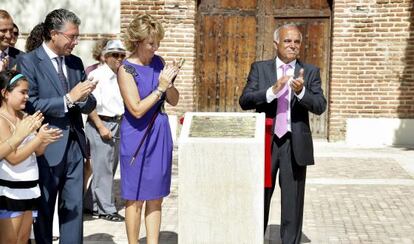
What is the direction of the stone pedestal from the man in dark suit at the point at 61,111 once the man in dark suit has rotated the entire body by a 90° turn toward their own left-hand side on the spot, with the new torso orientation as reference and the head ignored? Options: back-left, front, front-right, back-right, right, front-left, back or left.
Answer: front-right

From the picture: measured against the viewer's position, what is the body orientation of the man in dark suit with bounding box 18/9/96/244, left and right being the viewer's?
facing the viewer and to the right of the viewer

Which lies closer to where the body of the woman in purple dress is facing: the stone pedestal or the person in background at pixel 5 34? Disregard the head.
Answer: the stone pedestal

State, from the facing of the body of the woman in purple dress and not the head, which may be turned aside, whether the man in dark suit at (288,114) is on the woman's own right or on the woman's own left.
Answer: on the woman's own left

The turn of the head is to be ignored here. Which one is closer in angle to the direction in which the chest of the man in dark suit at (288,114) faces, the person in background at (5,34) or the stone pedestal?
the stone pedestal

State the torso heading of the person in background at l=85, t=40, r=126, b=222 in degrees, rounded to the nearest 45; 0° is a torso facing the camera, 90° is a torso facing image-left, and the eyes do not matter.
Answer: approximately 315°

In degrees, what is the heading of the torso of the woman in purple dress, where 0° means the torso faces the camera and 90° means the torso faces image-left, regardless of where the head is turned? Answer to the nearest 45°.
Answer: approximately 315°

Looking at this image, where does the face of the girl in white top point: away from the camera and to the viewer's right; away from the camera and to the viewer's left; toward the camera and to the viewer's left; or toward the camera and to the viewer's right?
toward the camera and to the viewer's right

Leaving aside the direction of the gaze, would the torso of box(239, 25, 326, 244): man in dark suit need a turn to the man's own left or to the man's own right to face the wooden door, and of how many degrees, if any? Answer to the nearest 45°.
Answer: approximately 180°

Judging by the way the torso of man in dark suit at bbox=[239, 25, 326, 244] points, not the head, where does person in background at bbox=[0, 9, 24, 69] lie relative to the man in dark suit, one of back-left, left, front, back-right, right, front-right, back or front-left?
right

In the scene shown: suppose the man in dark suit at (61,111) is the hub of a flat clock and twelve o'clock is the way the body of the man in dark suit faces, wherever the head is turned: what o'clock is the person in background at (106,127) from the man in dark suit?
The person in background is roughly at 8 o'clock from the man in dark suit.

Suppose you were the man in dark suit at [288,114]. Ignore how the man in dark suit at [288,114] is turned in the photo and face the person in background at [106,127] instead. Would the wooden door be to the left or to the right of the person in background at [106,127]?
right
